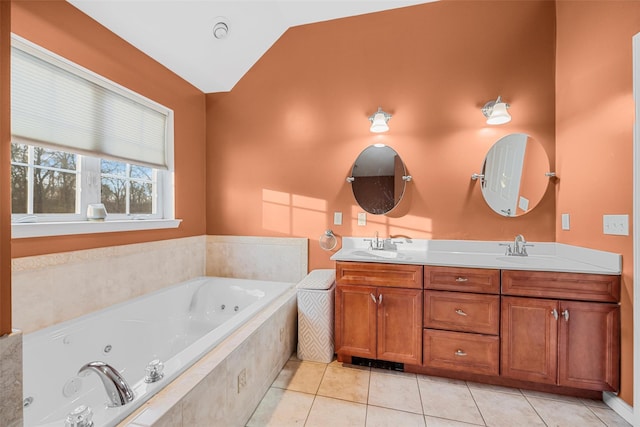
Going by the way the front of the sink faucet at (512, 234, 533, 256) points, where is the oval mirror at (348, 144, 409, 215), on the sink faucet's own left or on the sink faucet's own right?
on the sink faucet's own right

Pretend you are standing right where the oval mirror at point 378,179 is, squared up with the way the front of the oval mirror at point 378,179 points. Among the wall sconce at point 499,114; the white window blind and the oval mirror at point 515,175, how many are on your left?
2

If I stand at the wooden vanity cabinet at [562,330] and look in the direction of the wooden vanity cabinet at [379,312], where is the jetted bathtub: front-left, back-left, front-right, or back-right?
front-left

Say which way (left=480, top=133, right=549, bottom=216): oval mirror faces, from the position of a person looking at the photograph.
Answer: facing the viewer

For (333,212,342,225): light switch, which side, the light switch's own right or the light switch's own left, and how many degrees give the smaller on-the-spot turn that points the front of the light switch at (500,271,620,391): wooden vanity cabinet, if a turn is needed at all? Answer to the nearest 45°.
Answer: approximately 45° to the light switch's own left

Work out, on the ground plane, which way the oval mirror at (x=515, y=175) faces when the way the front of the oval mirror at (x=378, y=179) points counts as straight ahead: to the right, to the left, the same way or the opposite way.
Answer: the same way

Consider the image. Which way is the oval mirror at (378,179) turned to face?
toward the camera

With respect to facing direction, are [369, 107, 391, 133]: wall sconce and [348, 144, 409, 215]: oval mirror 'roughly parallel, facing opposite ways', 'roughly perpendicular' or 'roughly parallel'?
roughly parallel

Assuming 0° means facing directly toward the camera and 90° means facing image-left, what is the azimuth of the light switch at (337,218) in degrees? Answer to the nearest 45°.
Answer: approximately 0°

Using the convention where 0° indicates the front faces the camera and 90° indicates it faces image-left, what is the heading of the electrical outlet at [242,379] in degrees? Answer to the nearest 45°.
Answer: approximately 315°

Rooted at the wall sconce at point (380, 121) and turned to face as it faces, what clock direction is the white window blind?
The white window blind is roughly at 2 o'clock from the wall sconce.

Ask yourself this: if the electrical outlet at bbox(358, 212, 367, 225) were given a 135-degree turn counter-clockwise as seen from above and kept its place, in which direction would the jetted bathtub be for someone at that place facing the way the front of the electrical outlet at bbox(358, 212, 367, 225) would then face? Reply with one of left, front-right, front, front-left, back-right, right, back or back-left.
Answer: back

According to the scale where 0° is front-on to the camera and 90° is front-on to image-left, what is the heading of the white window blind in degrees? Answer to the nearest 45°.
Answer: approximately 315°

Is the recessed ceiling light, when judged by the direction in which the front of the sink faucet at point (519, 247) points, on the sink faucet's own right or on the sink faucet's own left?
on the sink faucet's own right

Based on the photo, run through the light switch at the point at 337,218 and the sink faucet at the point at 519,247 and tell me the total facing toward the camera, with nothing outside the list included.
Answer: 2

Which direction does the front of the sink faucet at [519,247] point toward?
toward the camera

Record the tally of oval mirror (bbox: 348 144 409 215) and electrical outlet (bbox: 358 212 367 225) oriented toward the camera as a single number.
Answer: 2
